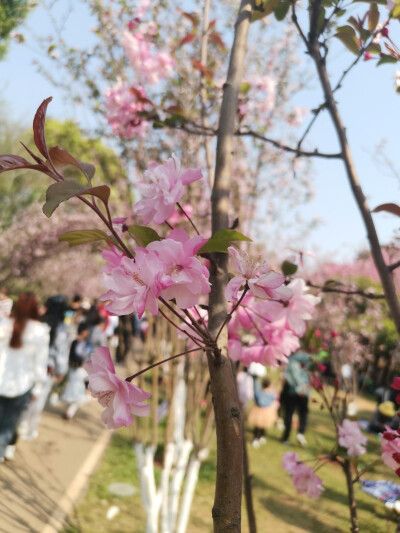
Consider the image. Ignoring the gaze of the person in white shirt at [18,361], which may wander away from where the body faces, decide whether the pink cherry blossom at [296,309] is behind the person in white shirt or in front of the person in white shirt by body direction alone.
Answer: behind

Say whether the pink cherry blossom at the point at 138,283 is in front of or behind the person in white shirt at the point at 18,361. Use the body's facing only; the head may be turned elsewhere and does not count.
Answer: behind

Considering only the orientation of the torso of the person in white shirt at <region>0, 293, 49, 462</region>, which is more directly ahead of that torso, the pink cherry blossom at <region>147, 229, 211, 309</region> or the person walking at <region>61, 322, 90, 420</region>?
the person walking

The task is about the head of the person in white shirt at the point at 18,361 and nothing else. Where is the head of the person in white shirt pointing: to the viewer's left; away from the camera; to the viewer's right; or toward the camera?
away from the camera

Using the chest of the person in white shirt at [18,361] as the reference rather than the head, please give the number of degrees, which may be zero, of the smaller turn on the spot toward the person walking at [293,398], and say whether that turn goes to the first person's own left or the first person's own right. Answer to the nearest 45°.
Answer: approximately 45° to the first person's own right

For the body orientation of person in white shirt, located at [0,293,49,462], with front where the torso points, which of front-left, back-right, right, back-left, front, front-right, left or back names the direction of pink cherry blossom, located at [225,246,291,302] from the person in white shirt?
back

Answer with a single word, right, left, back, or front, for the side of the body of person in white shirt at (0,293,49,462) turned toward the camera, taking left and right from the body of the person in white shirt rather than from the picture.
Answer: back
